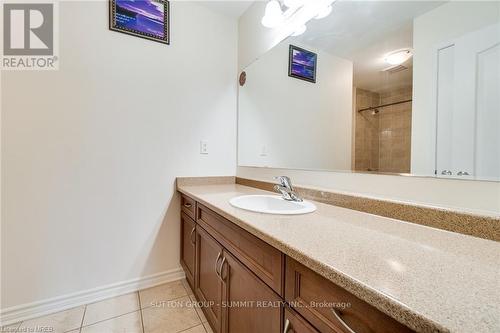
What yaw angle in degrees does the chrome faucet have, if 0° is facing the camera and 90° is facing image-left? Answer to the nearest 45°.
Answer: approximately 45°

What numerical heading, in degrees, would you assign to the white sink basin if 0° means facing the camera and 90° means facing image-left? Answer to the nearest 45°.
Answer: approximately 45°
